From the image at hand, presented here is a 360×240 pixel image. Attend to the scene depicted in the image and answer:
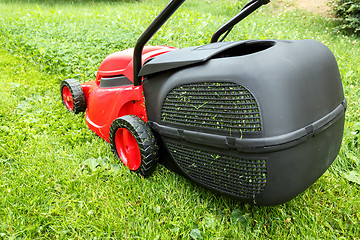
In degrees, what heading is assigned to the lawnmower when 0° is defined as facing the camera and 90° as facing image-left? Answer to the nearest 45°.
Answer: approximately 135°
